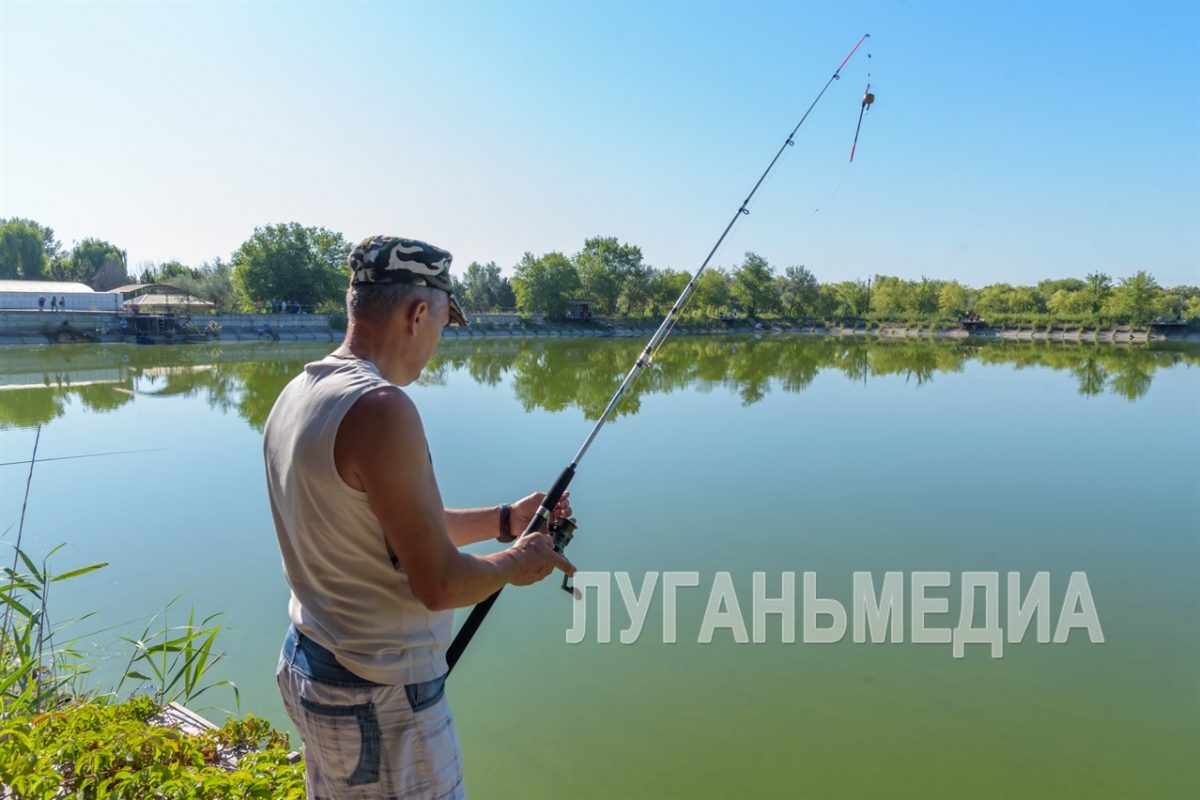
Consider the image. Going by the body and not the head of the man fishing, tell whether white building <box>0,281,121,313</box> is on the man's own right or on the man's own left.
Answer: on the man's own left

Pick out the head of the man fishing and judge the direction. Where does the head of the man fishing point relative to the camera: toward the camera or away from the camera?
away from the camera

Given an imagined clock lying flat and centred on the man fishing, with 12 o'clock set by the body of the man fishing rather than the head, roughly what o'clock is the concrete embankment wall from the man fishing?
The concrete embankment wall is roughly at 10 o'clock from the man fishing.

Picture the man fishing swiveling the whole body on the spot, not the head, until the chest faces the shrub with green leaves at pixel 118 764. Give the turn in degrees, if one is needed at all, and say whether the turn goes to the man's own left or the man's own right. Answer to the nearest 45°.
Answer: approximately 90° to the man's own left

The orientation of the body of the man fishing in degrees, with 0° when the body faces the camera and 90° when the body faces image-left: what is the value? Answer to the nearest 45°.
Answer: approximately 225°
